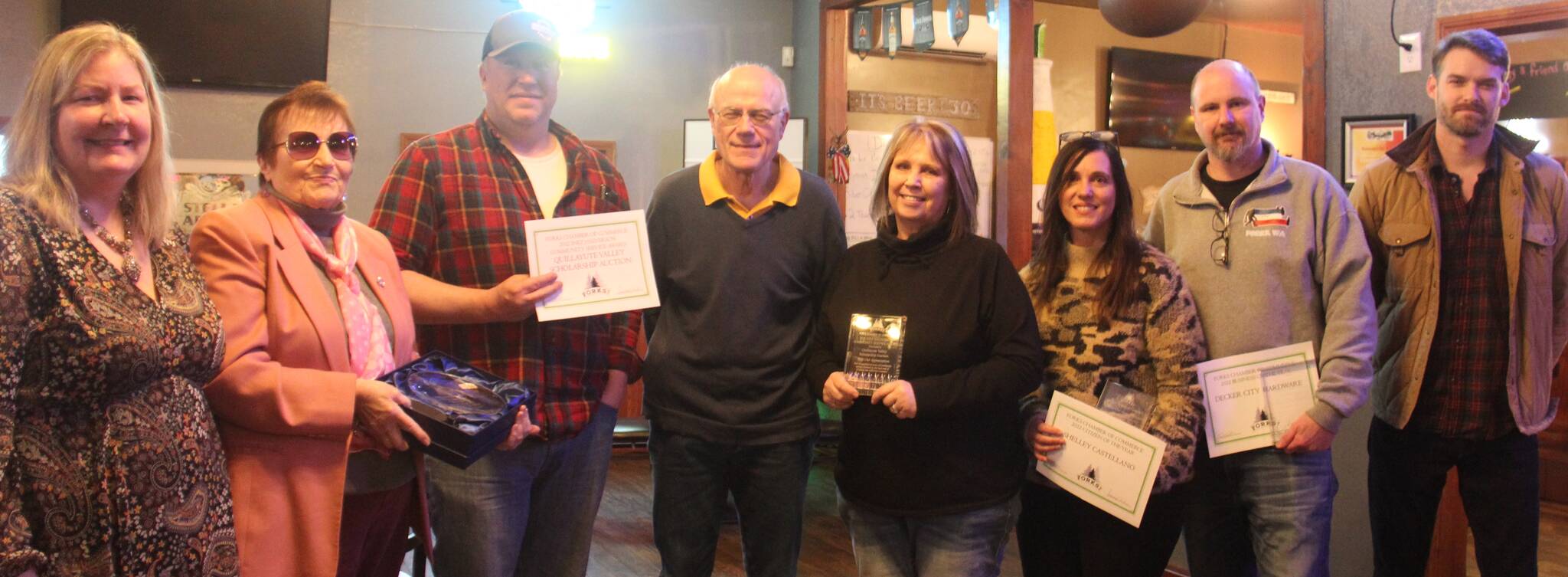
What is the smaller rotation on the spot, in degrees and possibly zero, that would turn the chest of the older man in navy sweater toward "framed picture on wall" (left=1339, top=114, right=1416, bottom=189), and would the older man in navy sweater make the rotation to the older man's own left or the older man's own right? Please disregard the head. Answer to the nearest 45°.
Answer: approximately 135° to the older man's own left

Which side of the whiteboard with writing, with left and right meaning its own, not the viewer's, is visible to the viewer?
front

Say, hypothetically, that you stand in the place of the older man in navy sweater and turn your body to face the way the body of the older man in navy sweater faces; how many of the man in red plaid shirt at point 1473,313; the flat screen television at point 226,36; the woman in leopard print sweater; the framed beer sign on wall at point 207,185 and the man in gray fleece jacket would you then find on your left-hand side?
3

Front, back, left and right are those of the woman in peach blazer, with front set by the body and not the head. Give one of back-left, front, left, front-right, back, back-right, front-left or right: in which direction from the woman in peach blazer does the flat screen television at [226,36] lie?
back-left

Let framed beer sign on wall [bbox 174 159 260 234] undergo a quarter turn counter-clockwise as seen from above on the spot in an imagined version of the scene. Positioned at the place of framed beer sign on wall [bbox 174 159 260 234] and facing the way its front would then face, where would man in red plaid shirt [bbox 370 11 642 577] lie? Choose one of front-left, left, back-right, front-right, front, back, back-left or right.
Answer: right

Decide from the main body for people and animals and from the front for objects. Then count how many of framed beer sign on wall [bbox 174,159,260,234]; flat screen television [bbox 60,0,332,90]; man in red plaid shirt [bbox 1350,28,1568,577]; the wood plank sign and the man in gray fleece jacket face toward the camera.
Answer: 5

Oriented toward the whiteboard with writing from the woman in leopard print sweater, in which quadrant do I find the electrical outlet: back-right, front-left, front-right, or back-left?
front-right

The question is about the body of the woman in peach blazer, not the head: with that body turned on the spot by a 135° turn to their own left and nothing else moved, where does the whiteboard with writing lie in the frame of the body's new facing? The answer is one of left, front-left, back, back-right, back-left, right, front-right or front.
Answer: front-right

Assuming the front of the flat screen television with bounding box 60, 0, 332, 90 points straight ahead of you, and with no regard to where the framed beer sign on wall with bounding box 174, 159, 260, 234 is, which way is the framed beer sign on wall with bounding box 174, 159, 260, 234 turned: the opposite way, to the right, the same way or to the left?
the same way

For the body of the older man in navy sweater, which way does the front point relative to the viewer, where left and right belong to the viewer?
facing the viewer

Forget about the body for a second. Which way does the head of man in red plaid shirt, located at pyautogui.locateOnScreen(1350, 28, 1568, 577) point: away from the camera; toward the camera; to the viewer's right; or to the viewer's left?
toward the camera

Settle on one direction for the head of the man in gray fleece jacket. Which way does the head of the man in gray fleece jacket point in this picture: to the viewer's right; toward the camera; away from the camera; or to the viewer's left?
toward the camera

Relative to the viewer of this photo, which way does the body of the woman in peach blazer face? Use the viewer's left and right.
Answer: facing the viewer and to the right of the viewer

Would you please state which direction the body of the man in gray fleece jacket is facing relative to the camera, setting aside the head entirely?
toward the camera

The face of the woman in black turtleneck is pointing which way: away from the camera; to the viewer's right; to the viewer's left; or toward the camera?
toward the camera

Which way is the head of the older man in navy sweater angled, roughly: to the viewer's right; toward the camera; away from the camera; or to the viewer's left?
toward the camera
